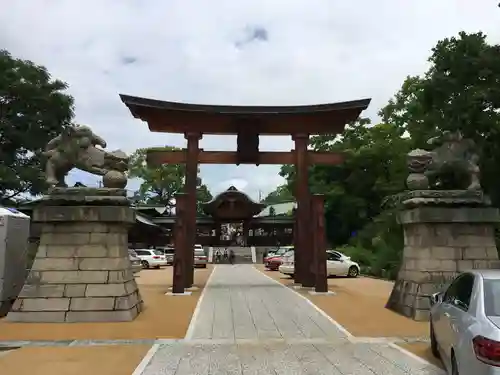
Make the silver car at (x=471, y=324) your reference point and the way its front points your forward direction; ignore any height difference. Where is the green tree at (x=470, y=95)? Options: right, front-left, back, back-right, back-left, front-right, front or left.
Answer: front-right

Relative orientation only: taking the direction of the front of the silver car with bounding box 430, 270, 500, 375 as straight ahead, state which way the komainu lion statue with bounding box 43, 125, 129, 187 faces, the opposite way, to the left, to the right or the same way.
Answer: to the right

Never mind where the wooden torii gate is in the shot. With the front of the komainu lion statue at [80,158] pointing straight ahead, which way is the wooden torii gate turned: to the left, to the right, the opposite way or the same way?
to the right

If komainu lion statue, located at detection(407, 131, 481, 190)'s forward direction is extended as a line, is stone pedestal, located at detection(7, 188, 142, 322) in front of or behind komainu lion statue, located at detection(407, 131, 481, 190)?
in front

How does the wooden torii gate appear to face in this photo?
toward the camera

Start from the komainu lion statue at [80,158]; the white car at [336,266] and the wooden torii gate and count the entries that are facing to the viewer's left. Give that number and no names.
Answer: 0

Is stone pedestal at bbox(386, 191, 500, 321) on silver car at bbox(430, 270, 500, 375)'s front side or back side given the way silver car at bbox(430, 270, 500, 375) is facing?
on the front side

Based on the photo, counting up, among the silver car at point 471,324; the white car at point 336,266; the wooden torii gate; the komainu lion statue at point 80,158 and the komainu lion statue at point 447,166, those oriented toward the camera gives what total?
1

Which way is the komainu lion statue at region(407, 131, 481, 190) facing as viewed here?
to the viewer's left

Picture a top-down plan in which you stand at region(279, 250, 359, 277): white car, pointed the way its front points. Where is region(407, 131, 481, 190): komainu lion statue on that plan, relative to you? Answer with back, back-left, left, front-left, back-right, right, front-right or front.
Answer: right

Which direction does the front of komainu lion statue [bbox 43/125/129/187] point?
to the viewer's right

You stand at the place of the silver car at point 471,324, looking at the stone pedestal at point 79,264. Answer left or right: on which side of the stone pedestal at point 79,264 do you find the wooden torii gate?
right

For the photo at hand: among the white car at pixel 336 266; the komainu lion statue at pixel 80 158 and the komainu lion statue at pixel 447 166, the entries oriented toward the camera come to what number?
0

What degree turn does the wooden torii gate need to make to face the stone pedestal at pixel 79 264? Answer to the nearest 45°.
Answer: approximately 45° to its right

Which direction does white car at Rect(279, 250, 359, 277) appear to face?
to the viewer's right

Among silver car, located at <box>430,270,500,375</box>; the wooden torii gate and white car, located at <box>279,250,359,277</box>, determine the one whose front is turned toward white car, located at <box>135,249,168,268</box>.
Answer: the silver car
